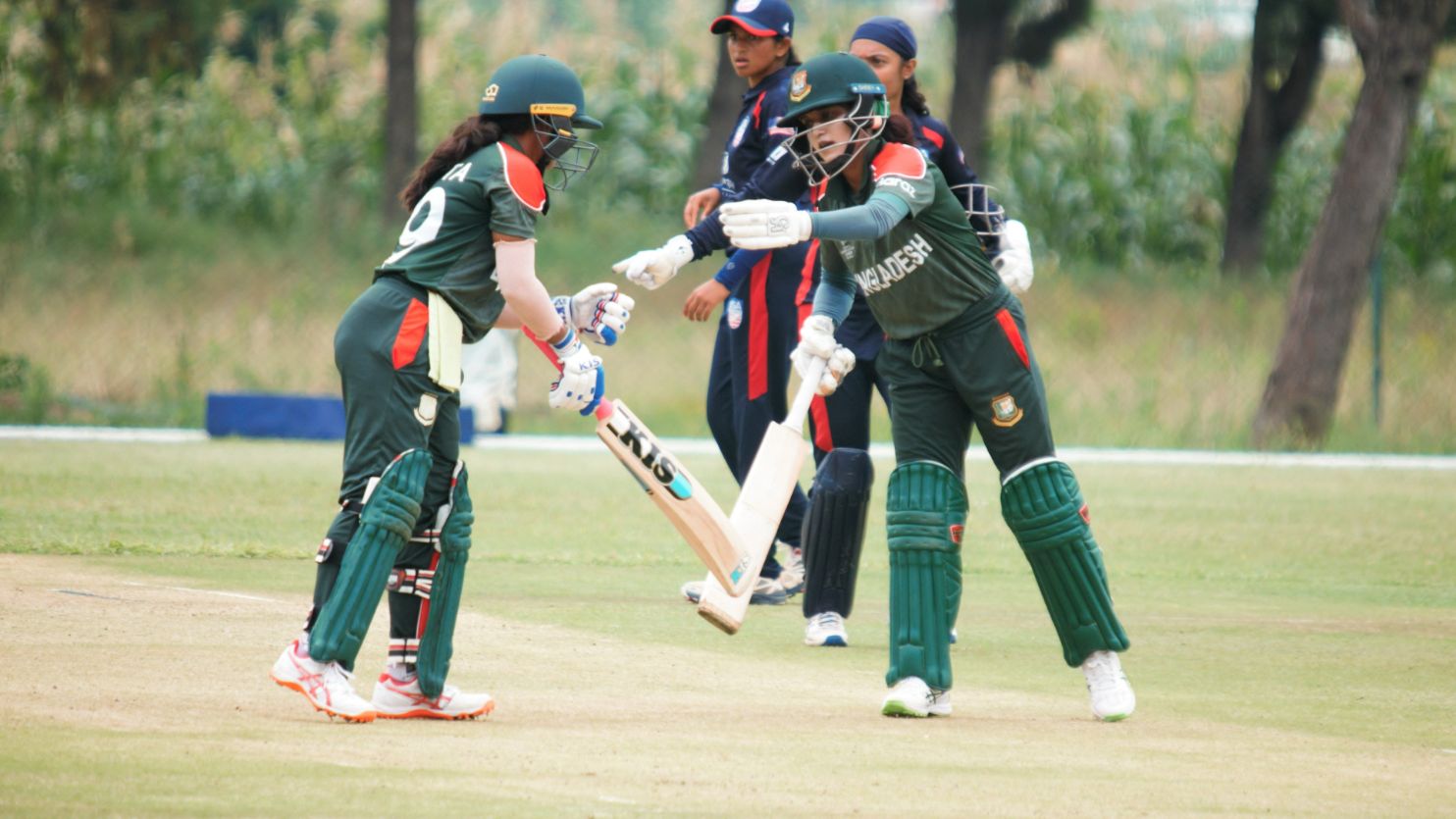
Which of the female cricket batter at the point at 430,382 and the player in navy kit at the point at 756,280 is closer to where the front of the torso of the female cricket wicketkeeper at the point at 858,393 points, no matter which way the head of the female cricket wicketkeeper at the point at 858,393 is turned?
the female cricket batter

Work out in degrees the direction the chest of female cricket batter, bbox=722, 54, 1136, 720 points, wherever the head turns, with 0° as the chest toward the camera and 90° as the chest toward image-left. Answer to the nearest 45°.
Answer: approximately 45°

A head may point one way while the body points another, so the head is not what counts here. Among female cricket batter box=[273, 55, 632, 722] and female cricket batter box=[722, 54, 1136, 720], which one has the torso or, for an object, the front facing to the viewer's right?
female cricket batter box=[273, 55, 632, 722]

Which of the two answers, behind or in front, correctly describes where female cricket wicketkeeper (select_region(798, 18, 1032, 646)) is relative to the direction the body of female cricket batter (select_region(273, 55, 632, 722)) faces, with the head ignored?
in front

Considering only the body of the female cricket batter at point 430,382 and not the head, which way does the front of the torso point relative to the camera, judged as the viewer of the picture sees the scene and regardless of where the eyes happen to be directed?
to the viewer's right

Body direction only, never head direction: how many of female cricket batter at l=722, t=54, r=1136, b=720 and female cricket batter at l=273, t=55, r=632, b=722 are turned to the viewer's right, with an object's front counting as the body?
1

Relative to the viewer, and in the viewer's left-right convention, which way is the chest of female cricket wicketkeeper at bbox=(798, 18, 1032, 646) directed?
facing the viewer and to the left of the viewer

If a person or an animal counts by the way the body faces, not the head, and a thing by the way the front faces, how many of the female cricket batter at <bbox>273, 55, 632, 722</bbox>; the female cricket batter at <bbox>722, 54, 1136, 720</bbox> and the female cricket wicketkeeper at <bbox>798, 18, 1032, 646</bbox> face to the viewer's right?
1

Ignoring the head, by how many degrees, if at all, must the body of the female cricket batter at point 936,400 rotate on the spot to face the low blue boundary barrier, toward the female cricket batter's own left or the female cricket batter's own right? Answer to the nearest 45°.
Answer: approximately 90° to the female cricket batter's own right

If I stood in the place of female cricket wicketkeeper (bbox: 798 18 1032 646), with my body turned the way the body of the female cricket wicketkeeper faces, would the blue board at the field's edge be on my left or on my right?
on my right
